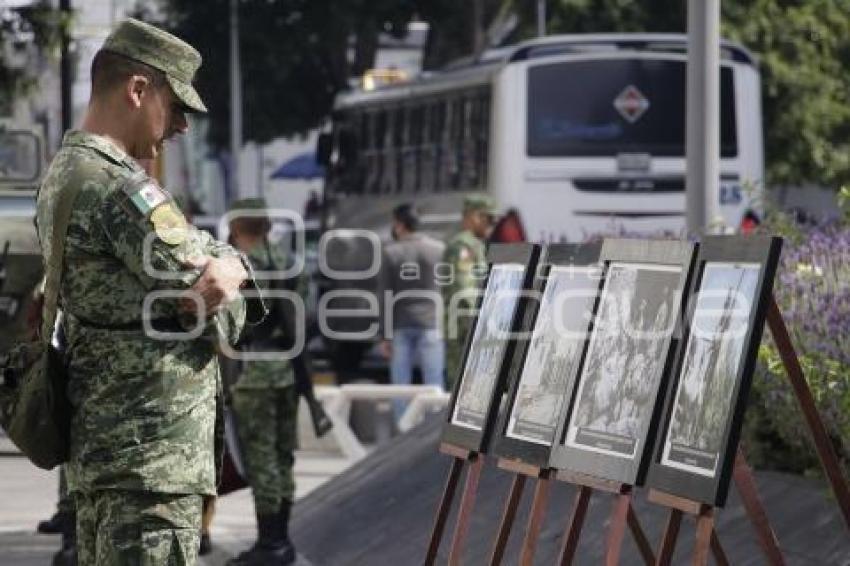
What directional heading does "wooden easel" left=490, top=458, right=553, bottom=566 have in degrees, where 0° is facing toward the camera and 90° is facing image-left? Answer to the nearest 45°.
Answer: approximately 45°

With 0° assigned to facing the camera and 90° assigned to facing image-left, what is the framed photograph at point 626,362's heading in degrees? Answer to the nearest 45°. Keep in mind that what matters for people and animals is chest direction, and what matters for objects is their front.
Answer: approximately 45°

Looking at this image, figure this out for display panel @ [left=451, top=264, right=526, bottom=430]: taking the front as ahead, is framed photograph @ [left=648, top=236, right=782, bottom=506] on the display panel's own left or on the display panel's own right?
on the display panel's own left

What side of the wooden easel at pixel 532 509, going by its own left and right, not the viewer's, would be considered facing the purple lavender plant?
back

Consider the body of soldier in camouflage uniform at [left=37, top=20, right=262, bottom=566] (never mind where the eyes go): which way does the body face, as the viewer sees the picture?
to the viewer's right

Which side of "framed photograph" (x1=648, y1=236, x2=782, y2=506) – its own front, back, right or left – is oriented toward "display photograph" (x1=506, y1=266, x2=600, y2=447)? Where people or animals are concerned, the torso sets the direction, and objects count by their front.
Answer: right
